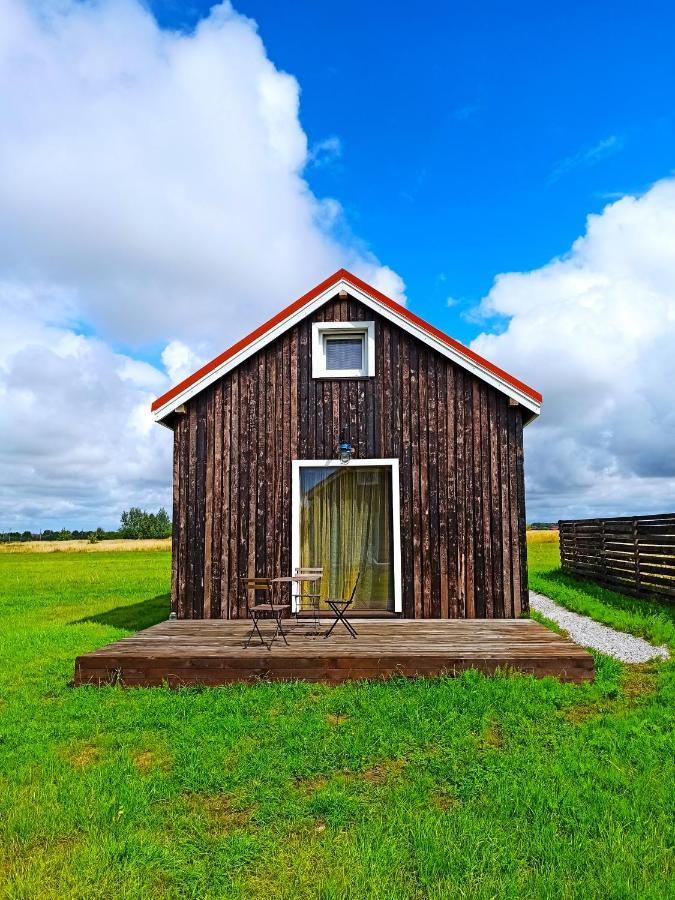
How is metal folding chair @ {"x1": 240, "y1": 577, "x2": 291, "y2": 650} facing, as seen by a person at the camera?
facing away from the viewer and to the right of the viewer

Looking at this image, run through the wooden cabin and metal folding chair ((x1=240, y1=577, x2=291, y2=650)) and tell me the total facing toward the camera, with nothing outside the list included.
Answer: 1

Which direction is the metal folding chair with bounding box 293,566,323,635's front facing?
toward the camera

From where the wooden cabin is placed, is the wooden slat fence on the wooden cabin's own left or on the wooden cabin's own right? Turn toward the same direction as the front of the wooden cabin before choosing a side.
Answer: on the wooden cabin's own left

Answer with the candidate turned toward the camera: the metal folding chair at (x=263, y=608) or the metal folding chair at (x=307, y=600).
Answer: the metal folding chair at (x=307, y=600)

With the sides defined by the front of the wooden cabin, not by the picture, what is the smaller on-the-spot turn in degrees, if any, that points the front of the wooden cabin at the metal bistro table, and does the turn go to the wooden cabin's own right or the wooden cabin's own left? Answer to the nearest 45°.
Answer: approximately 45° to the wooden cabin's own right

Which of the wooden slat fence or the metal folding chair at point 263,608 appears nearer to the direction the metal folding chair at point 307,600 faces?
the metal folding chair

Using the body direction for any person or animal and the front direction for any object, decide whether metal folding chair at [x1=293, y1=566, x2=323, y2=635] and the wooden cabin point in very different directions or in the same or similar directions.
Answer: same or similar directions

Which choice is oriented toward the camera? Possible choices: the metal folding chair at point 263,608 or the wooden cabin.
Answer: the wooden cabin

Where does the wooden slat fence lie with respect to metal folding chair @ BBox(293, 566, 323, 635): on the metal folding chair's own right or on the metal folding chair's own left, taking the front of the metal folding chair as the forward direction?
on the metal folding chair's own left

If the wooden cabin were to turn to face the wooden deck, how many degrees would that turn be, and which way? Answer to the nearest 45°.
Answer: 0° — it already faces it
